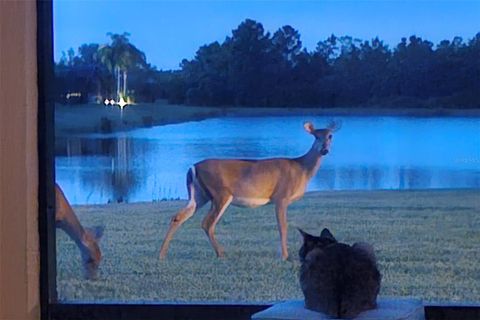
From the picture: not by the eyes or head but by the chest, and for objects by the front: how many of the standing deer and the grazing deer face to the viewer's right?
2

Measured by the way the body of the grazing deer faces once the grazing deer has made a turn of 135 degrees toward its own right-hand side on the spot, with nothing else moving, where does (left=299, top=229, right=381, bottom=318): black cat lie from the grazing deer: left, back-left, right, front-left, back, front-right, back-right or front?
left

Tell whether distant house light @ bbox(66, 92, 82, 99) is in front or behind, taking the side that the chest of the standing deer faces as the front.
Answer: behind

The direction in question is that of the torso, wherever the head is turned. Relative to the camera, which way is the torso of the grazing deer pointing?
to the viewer's right

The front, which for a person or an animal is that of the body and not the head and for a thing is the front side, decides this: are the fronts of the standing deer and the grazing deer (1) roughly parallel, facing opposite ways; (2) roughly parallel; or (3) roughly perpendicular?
roughly parallel

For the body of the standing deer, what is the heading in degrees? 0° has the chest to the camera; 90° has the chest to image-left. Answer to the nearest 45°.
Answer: approximately 270°

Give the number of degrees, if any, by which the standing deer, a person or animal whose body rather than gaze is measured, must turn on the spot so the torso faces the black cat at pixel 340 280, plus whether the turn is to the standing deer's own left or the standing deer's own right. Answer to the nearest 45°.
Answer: approximately 45° to the standing deer's own right

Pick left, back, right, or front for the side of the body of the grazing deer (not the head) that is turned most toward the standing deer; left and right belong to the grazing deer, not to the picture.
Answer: front

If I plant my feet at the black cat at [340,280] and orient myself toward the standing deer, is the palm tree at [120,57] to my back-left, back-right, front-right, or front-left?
front-left

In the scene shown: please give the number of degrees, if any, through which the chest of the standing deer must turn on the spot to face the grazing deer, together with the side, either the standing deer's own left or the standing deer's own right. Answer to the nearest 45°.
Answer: approximately 180°
